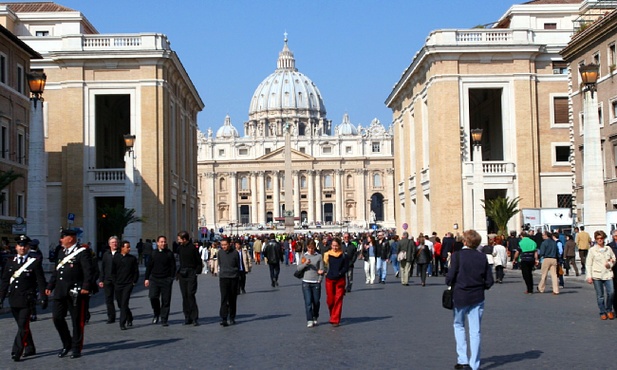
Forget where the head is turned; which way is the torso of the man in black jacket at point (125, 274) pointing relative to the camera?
toward the camera

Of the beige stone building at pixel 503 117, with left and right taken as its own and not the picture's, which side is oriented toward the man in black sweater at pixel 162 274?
front

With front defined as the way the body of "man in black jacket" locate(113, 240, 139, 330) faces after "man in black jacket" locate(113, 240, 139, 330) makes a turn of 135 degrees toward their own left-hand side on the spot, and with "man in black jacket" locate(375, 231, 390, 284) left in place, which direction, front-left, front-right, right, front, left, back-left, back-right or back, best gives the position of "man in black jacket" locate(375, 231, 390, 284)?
front

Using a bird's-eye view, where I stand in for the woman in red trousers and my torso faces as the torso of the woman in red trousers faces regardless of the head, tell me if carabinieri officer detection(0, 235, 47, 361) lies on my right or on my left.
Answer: on my right

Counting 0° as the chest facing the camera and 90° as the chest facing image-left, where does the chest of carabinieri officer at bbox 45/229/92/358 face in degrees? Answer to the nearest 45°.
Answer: approximately 45°

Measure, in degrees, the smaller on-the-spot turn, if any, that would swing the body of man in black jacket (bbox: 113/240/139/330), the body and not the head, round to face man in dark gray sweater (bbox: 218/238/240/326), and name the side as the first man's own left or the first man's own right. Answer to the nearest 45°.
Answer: approximately 90° to the first man's own left

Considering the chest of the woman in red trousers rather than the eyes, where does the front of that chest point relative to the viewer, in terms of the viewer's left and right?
facing the viewer

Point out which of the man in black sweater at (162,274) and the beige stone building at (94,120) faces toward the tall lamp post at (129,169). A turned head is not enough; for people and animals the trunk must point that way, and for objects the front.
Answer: the beige stone building

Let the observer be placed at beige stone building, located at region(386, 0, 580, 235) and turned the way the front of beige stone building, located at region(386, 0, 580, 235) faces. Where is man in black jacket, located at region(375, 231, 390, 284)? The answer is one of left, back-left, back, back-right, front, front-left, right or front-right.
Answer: front

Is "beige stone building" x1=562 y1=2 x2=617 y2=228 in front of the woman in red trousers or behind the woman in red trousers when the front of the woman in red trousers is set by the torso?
behind

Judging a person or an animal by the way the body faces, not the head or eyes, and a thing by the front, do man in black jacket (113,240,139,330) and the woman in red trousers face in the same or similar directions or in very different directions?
same or similar directions

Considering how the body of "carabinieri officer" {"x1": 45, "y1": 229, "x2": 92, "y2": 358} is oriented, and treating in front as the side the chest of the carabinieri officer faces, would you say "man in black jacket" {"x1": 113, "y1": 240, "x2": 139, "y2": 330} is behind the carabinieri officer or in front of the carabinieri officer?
behind

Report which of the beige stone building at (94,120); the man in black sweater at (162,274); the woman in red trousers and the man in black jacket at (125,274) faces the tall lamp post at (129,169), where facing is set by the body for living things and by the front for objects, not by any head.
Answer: the beige stone building
